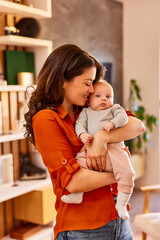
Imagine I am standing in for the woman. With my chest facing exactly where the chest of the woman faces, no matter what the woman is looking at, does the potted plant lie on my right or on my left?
on my left

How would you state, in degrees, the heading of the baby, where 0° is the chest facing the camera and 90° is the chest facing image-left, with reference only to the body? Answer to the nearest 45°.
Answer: approximately 0°

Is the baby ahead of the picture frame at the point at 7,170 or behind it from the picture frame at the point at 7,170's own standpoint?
ahead

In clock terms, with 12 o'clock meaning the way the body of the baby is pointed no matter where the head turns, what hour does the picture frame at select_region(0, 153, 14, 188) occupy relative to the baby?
The picture frame is roughly at 5 o'clock from the baby.

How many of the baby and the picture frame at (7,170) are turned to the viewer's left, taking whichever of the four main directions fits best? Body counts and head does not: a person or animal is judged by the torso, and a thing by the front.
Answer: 0

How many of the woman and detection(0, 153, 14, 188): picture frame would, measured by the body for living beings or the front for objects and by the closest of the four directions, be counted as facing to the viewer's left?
0

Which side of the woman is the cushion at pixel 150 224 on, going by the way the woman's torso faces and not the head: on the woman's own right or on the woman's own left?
on the woman's own left
